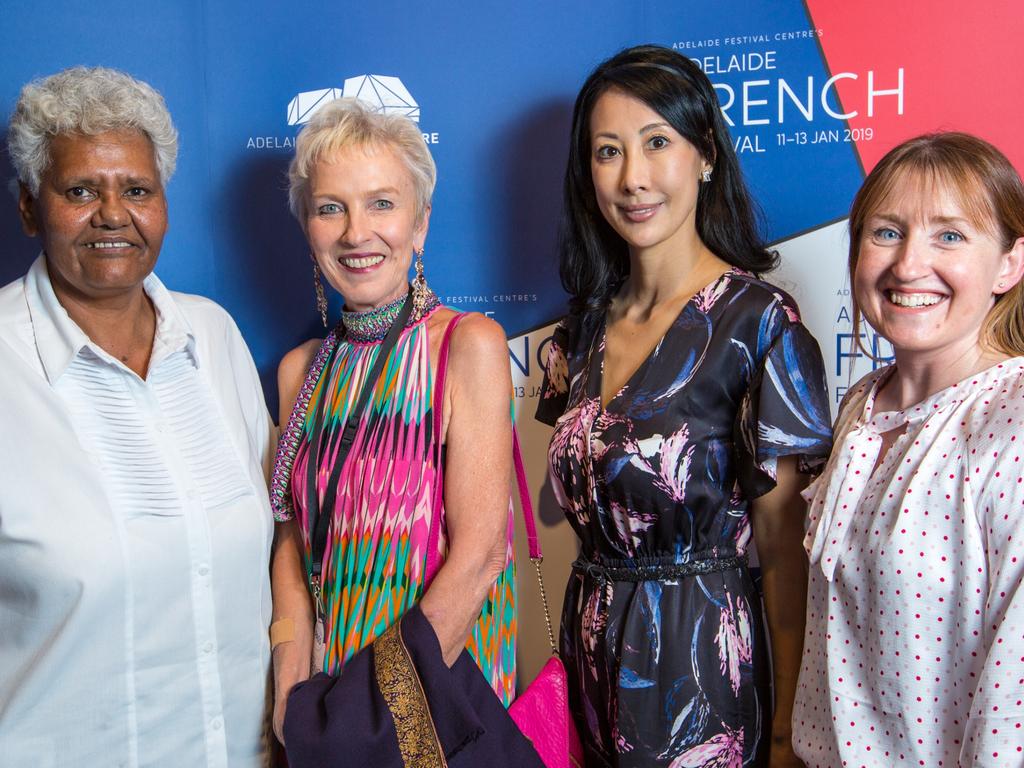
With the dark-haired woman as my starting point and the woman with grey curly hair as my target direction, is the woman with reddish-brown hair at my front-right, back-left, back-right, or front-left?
back-left

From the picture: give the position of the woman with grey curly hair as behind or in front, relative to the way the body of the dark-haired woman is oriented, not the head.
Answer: in front

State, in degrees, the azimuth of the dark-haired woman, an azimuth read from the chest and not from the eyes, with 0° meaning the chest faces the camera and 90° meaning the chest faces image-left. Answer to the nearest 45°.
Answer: approximately 45°

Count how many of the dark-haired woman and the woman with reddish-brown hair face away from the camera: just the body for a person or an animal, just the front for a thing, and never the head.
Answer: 0

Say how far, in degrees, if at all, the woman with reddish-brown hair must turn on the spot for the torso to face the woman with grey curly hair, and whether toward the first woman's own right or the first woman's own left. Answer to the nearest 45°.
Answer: approximately 45° to the first woman's own right
